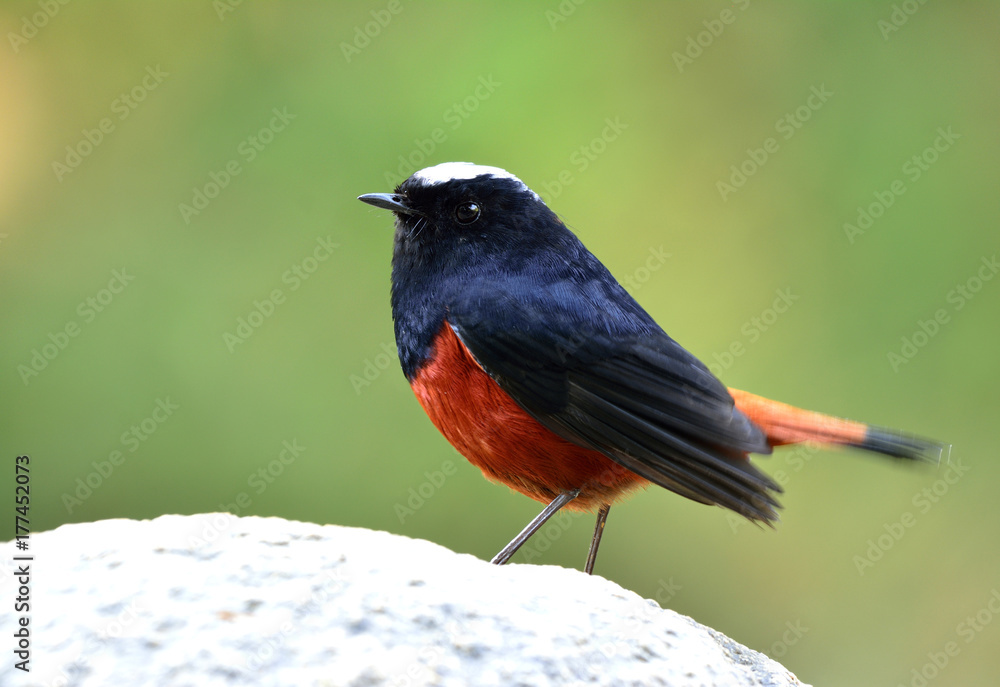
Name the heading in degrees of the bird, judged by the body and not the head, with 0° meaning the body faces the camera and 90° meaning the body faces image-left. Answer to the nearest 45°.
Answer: approximately 90°
